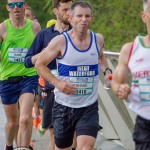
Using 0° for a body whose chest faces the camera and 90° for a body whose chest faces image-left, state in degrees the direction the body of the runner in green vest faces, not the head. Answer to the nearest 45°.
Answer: approximately 0°

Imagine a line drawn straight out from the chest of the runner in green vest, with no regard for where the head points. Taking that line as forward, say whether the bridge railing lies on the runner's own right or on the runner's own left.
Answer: on the runner's own left

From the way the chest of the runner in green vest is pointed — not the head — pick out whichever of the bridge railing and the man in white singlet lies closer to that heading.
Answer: the man in white singlet
